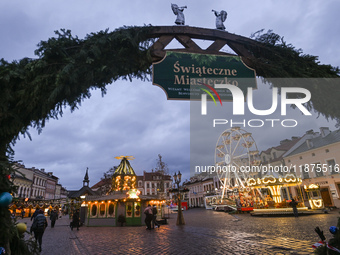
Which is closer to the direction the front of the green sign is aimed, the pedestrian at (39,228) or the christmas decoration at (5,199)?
the christmas decoration

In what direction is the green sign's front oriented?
toward the camera

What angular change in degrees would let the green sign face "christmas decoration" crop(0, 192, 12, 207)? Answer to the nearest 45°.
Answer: approximately 45° to its right

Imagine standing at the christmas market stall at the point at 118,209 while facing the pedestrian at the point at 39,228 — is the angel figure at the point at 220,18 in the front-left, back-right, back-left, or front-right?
front-left

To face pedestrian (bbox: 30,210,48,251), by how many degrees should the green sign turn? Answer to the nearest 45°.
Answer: approximately 135° to its right

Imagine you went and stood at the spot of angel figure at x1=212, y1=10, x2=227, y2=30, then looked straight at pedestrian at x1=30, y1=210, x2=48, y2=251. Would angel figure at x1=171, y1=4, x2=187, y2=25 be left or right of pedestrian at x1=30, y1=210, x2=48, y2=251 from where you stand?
left

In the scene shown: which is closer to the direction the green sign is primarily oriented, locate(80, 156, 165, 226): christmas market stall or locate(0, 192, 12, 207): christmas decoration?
the christmas decoration

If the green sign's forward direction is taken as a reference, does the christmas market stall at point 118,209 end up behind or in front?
behind
